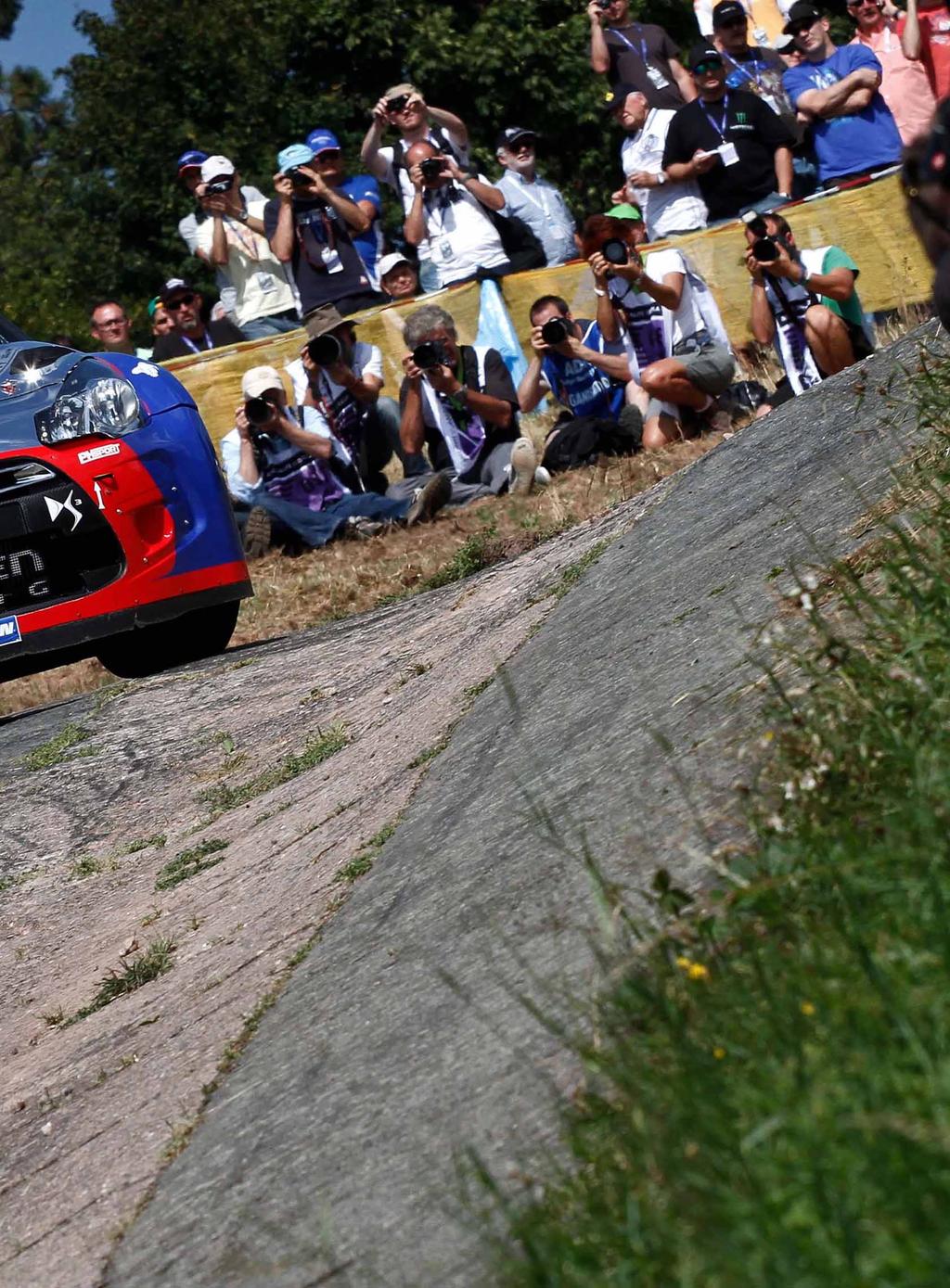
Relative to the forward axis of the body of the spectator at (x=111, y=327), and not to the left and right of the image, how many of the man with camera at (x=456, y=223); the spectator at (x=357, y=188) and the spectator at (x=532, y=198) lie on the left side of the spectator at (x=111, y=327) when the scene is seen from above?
3

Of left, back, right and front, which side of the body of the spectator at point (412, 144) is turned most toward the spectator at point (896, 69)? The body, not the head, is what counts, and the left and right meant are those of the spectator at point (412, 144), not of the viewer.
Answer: left

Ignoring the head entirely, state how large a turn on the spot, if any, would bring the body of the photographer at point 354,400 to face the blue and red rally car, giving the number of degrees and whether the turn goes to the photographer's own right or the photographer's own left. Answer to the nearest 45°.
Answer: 0° — they already face it

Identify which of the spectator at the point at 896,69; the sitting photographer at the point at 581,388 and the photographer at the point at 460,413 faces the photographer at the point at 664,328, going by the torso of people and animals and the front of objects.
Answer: the spectator

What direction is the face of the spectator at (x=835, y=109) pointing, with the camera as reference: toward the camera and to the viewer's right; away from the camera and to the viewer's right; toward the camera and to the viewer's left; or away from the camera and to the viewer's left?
toward the camera and to the viewer's left

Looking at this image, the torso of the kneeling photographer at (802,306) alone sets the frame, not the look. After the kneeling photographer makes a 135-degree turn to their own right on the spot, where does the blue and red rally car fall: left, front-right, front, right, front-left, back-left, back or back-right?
back-left

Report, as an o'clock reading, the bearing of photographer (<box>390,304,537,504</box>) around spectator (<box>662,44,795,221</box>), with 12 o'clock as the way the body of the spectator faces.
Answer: The photographer is roughly at 2 o'clock from the spectator.

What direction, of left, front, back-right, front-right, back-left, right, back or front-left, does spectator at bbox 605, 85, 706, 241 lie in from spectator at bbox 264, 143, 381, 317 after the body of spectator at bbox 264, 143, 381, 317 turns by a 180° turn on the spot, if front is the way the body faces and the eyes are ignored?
right

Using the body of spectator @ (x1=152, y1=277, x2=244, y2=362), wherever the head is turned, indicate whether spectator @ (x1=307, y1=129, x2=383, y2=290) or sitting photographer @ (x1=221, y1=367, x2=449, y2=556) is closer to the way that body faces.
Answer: the sitting photographer

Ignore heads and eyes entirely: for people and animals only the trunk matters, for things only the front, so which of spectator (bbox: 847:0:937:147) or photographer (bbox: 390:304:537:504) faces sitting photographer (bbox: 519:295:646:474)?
the spectator

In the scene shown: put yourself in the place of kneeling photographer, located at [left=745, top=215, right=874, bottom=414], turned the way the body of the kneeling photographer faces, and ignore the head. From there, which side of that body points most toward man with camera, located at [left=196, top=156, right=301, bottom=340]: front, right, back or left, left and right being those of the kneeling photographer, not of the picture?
right
